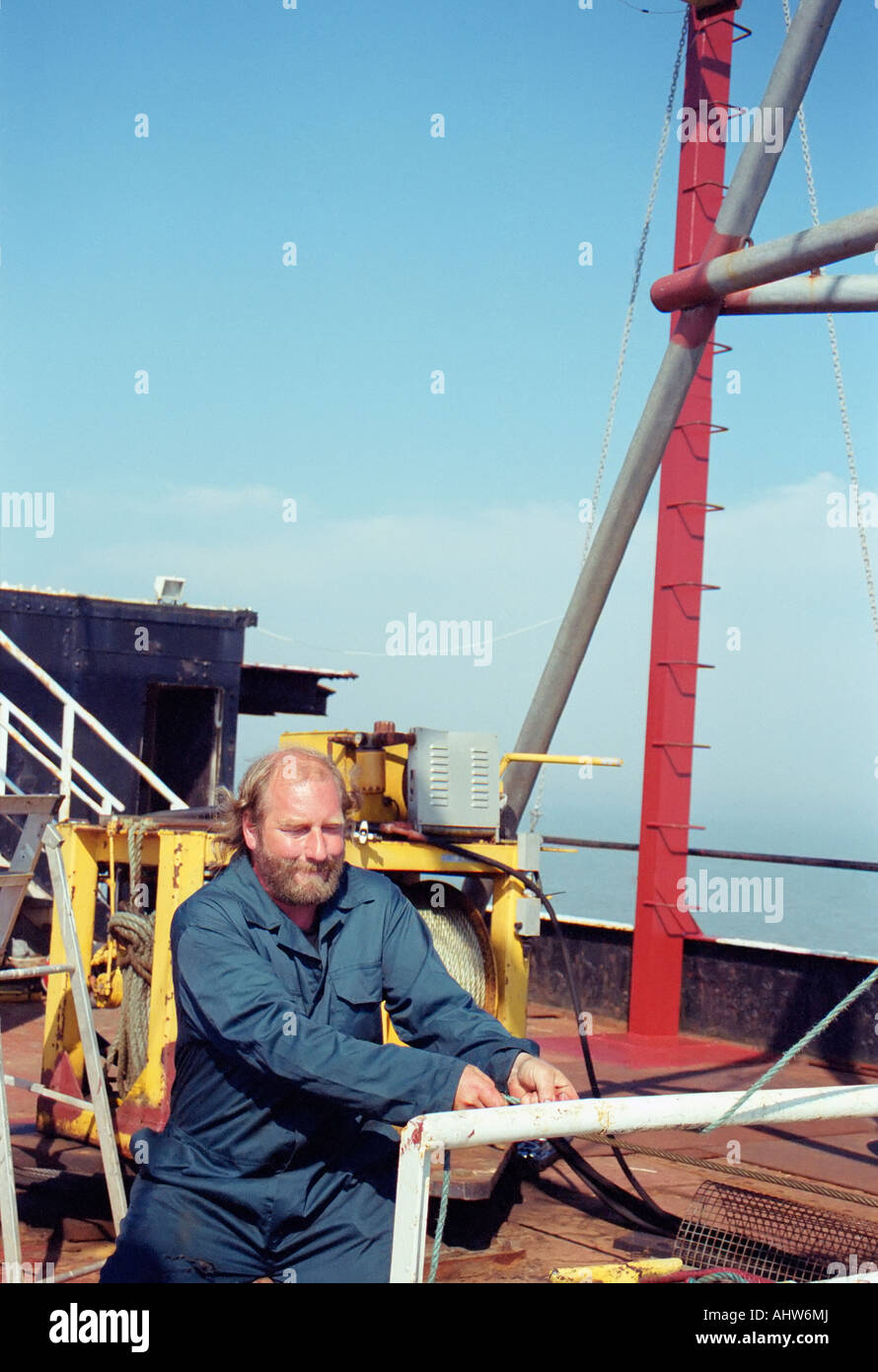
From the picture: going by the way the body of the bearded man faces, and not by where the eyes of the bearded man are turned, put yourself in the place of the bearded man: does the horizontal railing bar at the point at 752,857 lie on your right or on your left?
on your left

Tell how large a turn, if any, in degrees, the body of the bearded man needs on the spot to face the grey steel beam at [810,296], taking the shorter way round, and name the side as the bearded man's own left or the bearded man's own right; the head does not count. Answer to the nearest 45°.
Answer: approximately 90° to the bearded man's own left

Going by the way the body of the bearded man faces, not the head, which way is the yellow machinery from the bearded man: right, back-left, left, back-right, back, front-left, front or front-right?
back-left

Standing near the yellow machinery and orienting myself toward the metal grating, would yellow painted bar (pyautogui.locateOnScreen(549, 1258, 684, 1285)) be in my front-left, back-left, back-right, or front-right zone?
front-right

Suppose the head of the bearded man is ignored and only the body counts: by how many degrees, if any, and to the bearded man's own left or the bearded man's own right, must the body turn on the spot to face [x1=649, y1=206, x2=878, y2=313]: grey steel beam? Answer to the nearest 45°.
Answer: approximately 90° to the bearded man's own left

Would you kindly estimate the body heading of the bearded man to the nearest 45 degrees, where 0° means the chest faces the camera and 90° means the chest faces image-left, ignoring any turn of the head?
approximately 315°

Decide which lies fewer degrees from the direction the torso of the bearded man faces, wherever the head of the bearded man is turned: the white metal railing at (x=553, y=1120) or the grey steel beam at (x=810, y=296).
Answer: the white metal railing

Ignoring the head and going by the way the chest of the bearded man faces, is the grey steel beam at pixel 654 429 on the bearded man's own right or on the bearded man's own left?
on the bearded man's own left

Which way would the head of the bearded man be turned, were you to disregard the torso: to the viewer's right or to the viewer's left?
to the viewer's right

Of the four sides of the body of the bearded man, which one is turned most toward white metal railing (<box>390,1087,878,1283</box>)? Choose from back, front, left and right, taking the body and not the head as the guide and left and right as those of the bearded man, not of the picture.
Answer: front

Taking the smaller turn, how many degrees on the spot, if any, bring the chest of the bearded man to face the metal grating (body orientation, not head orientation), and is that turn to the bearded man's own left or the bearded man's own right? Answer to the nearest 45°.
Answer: approximately 90° to the bearded man's own left

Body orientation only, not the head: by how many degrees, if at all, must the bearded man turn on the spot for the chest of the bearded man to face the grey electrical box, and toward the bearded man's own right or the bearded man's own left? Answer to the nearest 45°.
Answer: approximately 135° to the bearded man's own left
